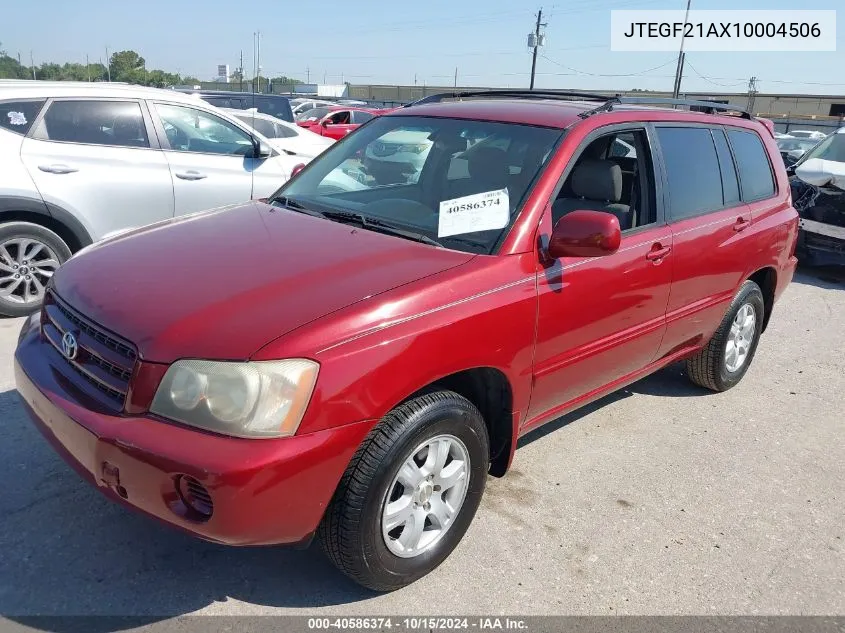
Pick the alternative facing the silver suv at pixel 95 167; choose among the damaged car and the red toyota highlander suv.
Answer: the damaged car

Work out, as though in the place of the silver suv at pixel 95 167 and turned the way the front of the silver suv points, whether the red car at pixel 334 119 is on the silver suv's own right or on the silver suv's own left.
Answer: on the silver suv's own left

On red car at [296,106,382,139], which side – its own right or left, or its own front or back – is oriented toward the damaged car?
left

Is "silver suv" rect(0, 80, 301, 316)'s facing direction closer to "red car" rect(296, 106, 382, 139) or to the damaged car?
the damaged car

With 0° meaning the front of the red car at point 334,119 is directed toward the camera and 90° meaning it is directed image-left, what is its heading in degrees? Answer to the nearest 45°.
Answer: approximately 45°

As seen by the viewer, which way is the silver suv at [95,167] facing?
to the viewer's right

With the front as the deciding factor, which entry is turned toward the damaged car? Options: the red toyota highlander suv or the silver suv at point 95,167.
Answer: the silver suv

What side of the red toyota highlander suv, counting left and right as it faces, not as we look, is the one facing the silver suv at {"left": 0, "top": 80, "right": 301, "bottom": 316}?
right

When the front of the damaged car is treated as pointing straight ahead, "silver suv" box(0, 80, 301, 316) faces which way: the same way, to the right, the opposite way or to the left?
the opposite way

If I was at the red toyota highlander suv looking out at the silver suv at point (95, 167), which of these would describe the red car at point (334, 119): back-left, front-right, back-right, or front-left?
front-right

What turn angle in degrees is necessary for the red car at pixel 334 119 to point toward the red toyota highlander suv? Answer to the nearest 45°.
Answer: approximately 45° to its left

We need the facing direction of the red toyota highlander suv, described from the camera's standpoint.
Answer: facing the viewer and to the left of the viewer

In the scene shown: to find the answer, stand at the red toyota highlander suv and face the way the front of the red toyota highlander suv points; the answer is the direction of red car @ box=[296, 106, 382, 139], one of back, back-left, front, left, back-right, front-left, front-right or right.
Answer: back-right
